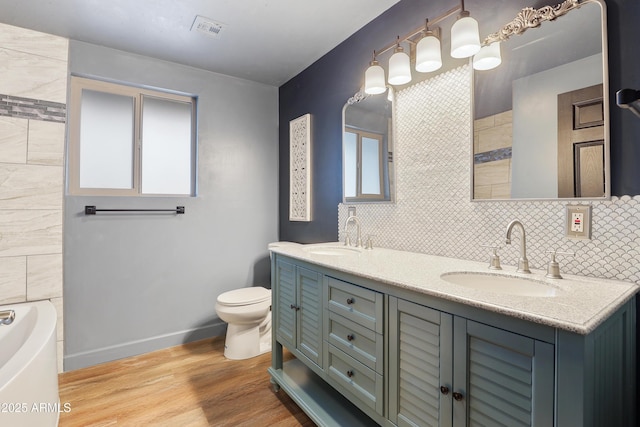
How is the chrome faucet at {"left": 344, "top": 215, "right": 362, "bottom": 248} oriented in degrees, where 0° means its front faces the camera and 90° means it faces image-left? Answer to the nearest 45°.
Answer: approximately 45°

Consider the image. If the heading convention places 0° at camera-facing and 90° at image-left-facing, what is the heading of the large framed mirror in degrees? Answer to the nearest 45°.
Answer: approximately 45°

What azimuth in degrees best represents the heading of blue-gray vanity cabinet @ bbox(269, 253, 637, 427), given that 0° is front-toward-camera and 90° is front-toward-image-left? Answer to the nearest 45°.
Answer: approximately 45°

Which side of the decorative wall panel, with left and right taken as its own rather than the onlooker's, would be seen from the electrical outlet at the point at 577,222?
left

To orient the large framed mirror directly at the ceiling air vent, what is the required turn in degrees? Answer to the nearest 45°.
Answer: approximately 45° to its right

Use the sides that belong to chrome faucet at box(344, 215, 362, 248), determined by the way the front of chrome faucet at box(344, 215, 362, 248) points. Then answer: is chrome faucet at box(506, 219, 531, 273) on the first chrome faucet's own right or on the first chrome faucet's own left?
on the first chrome faucet's own left
